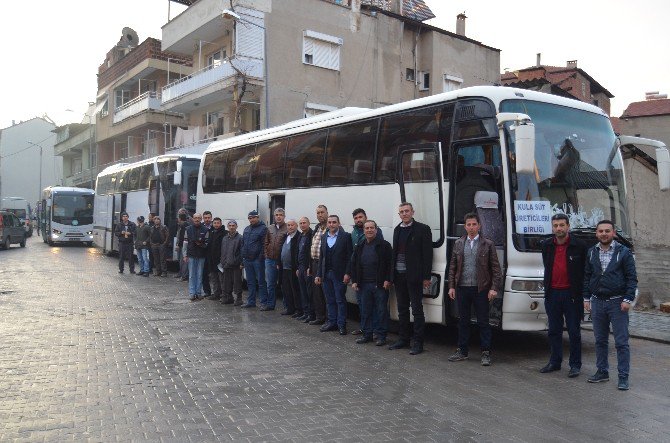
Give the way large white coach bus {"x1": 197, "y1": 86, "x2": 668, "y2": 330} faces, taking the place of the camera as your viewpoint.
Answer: facing the viewer and to the right of the viewer

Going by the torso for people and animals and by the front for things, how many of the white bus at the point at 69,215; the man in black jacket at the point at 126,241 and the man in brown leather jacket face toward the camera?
3

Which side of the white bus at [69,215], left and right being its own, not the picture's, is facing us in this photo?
front

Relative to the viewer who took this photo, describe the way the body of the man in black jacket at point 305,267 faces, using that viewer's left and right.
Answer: facing the viewer and to the left of the viewer

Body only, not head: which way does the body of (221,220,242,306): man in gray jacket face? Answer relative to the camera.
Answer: toward the camera

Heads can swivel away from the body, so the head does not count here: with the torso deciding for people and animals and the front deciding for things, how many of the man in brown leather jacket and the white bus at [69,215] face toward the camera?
2

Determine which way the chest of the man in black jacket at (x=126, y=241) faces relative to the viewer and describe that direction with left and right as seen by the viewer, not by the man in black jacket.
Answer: facing the viewer

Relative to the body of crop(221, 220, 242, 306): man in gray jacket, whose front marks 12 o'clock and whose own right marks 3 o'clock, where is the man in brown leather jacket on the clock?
The man in brown leather jacket is roughly at 11 o'clock from the man in gray jacket.

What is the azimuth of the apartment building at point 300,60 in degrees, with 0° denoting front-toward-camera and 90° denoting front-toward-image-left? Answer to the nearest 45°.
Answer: approximately 45°

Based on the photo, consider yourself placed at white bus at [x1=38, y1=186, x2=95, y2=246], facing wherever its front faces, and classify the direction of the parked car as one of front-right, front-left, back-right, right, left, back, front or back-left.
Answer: front-right

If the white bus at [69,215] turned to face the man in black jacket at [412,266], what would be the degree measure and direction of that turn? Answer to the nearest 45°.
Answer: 0° — it already faces them

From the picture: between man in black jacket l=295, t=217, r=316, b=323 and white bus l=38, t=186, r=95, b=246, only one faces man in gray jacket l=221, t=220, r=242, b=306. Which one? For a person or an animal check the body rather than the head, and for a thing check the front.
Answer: the white bus
